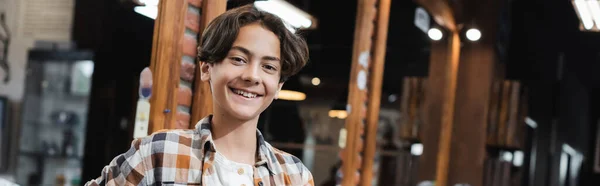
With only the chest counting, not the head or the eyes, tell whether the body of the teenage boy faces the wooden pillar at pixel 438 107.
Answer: no

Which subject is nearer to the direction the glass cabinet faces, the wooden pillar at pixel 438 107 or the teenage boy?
the teenage boy

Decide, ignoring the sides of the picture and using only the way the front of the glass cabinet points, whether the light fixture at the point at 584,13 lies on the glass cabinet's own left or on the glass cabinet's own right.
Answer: on the glass cabinet's own left

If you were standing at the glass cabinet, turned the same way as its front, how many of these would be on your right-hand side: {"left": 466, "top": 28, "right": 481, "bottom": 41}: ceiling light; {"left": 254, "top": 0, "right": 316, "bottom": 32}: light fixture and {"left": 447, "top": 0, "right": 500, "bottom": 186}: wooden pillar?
0

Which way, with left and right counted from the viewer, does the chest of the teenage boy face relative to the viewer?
facing the viewer and to the right of the viewer

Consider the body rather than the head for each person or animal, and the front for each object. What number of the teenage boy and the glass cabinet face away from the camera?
0

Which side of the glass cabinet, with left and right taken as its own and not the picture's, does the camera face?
front

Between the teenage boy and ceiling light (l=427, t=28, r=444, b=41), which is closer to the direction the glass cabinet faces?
the teenage boy

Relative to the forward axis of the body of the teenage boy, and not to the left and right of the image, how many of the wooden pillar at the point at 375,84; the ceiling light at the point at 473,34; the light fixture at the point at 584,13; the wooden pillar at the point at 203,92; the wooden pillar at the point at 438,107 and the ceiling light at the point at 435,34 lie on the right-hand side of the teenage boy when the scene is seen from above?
0

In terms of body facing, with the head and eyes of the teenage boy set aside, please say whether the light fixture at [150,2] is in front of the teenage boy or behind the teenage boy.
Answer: behind
